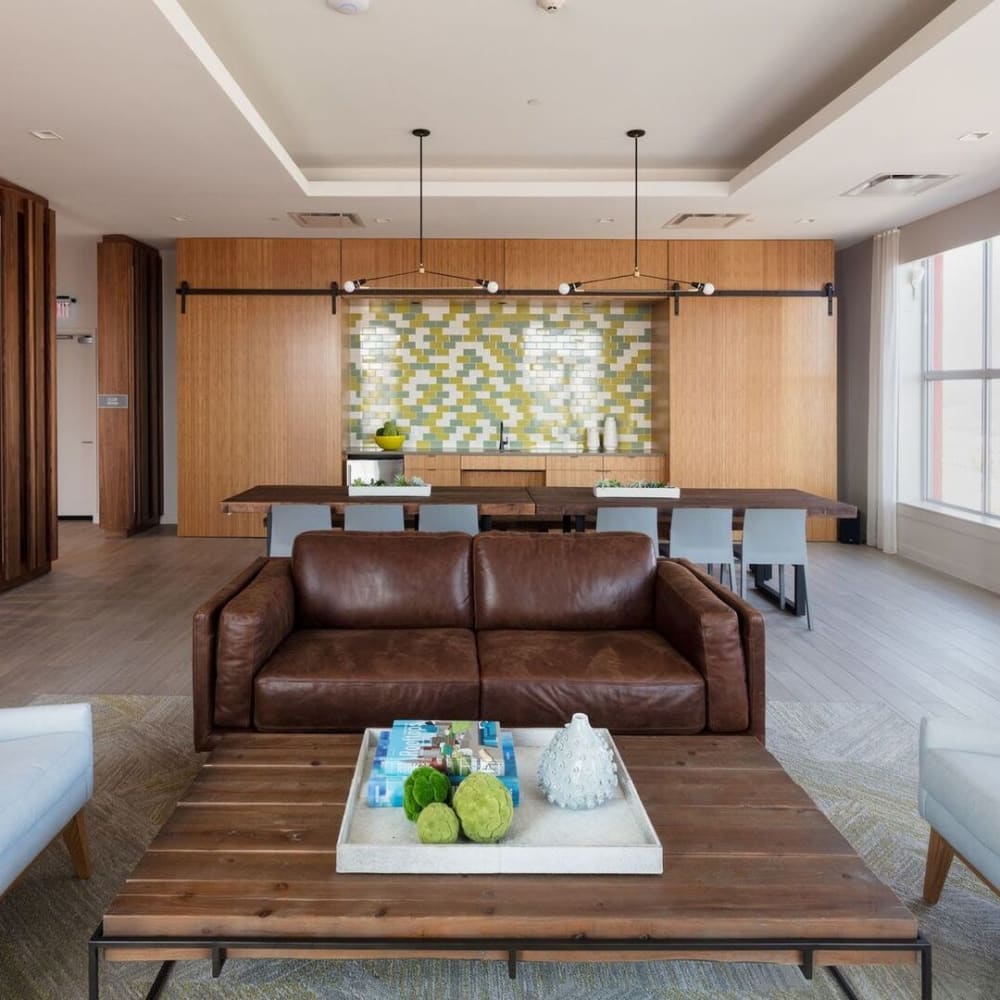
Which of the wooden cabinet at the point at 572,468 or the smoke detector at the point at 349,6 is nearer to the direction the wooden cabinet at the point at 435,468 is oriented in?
the smoke detector

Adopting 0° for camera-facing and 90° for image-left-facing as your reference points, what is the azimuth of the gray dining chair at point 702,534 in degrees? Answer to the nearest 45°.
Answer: approximately 180°

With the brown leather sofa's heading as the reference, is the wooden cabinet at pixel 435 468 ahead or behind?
behind

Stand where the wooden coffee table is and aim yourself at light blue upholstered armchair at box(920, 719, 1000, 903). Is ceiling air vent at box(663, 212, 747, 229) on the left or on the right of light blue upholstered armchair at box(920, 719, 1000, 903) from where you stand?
left

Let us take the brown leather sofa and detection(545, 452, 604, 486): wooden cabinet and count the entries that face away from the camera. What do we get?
0

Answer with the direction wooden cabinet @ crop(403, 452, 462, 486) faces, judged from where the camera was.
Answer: facing the viewer

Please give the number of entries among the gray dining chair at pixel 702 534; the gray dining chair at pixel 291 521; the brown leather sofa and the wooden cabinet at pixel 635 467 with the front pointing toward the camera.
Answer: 2

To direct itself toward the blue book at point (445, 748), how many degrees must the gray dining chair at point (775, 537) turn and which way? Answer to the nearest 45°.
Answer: approximately 180°

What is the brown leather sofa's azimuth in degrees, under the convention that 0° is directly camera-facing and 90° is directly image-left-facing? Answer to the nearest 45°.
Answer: approximately 0°

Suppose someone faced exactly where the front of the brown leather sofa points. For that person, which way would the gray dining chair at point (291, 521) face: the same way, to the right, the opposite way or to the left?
the opposite way

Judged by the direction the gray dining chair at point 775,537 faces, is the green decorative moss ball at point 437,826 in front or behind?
behind

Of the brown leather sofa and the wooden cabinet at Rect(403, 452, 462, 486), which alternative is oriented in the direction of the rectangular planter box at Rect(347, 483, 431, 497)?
the wooden cabinet

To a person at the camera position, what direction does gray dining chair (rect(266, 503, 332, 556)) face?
facing away from the viewer

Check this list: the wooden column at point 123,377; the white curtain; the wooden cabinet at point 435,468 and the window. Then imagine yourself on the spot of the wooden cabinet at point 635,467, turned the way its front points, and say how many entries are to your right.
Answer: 2

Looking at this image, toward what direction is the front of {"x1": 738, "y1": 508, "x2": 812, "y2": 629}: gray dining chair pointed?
away from the camera

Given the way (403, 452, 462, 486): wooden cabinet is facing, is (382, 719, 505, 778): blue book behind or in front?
in front

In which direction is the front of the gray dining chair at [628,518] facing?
away from the camera
